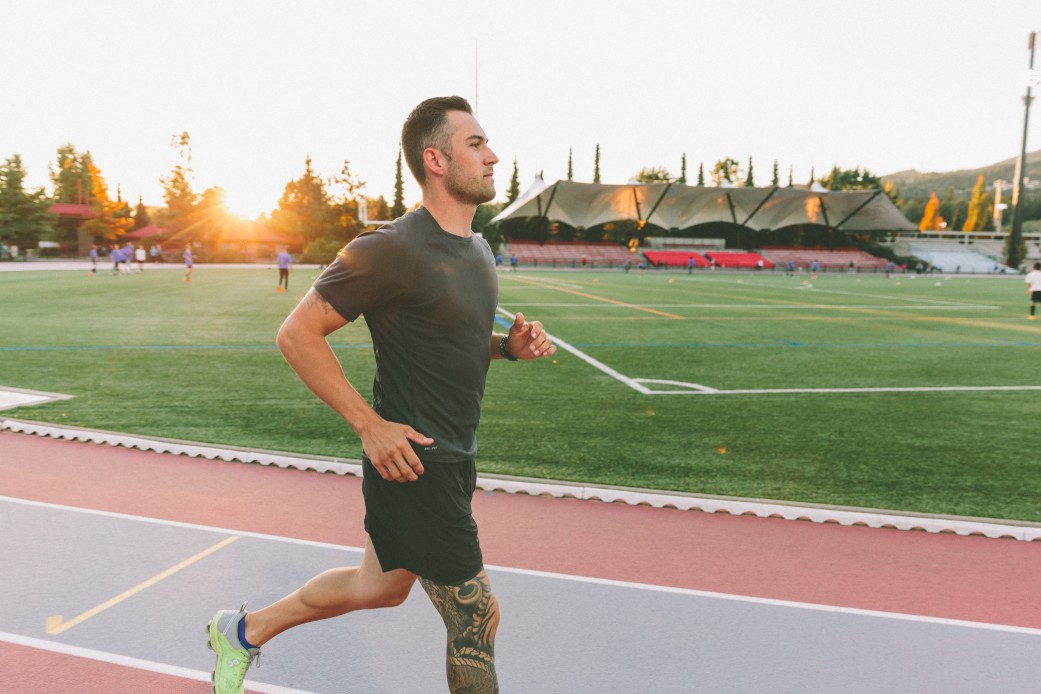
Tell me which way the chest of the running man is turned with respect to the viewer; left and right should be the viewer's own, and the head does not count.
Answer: facing to the right of the viewer

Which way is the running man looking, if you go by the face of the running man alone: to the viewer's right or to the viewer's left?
to the viewer's right
